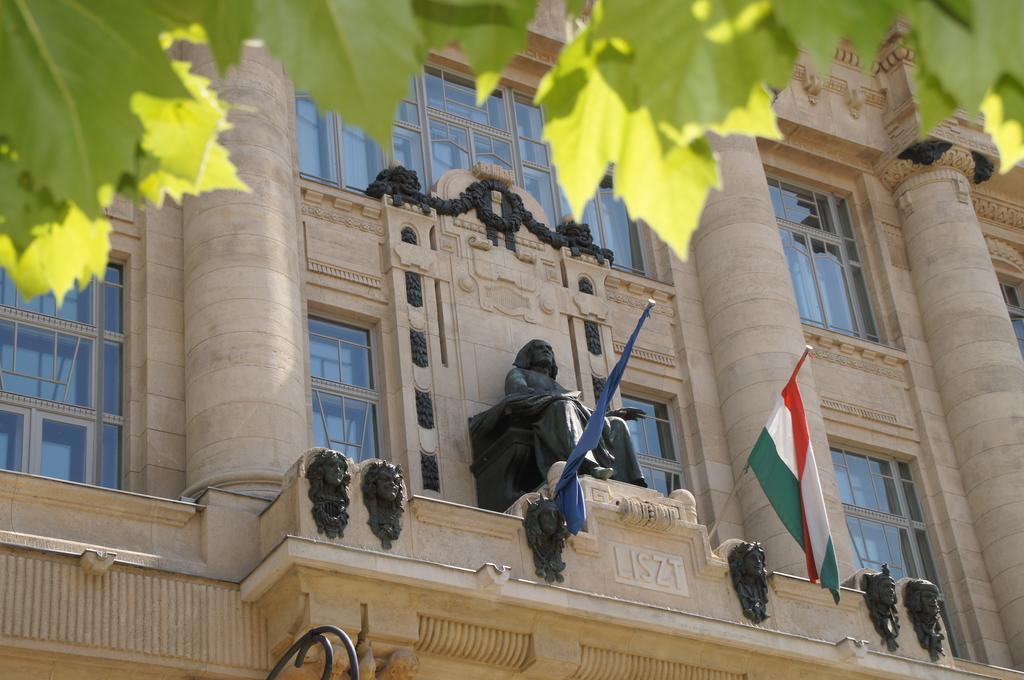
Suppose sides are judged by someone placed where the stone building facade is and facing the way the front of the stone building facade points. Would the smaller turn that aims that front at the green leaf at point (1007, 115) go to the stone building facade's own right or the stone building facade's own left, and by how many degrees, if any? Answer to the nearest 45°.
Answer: approximately 45° to the stone building facade's own right

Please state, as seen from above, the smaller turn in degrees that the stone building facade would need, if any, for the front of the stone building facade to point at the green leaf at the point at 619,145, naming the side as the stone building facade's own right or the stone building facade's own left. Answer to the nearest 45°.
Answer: approximately 45° to the stone building facade's own right

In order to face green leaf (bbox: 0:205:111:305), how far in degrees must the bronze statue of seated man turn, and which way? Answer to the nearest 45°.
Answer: approximately 45° to its right

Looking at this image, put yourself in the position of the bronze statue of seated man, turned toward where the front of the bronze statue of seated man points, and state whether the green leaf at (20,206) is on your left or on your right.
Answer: on your right

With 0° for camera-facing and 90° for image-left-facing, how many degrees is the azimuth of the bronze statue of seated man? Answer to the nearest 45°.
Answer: approximately 315°

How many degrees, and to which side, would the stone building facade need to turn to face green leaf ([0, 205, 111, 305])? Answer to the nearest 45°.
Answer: approximately 45° to its right

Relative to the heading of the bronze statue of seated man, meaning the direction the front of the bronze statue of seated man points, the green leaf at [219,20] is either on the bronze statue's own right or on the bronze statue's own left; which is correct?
on the bronze statue's own right

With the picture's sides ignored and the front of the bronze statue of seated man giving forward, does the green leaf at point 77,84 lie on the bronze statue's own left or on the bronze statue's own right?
on the bronze statue's own right

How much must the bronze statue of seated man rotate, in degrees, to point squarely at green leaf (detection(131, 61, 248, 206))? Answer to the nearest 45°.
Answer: approximately 45° to its right

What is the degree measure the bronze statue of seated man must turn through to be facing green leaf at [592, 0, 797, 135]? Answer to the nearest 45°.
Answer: approximately 45° to its right

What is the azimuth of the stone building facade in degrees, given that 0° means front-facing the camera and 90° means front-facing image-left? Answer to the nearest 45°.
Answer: approximately 315°

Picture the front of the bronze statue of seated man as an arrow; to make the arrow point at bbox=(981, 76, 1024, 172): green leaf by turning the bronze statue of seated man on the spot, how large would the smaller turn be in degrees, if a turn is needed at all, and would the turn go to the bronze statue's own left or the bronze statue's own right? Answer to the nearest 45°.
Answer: approximately 45° to the bronze statue's own right
